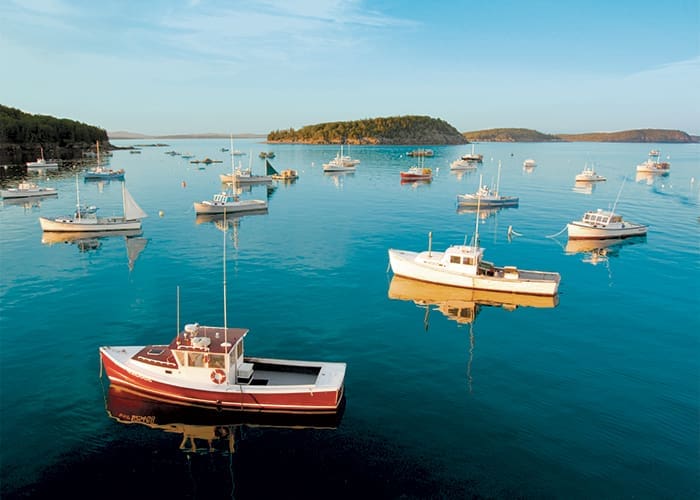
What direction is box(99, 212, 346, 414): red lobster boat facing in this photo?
to the viewer's left
